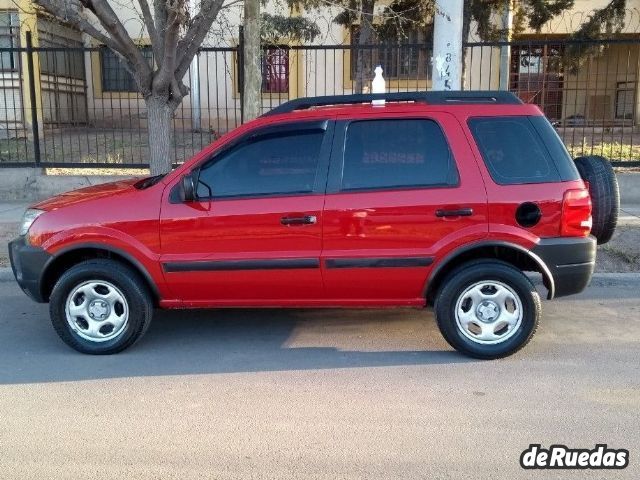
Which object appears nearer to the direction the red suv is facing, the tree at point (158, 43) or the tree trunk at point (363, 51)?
the tree

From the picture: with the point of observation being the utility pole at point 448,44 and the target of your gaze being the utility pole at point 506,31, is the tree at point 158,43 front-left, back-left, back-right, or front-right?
back-left

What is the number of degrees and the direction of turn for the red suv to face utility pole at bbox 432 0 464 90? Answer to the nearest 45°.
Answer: approximately 90° to its right

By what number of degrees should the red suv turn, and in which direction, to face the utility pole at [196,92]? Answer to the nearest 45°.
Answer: approximately 90° to its right

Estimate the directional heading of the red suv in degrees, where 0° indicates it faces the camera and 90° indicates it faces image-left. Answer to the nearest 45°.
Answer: approximately 90°

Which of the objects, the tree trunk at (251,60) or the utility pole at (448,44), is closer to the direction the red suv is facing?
the tree trunk

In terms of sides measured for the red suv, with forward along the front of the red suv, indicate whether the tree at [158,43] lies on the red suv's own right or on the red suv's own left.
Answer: on the red suv's own right

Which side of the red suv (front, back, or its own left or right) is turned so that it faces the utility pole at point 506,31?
right

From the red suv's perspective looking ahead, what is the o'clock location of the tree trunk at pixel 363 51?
The tree trunk is roughly at 3 o'clock from the red suv.
